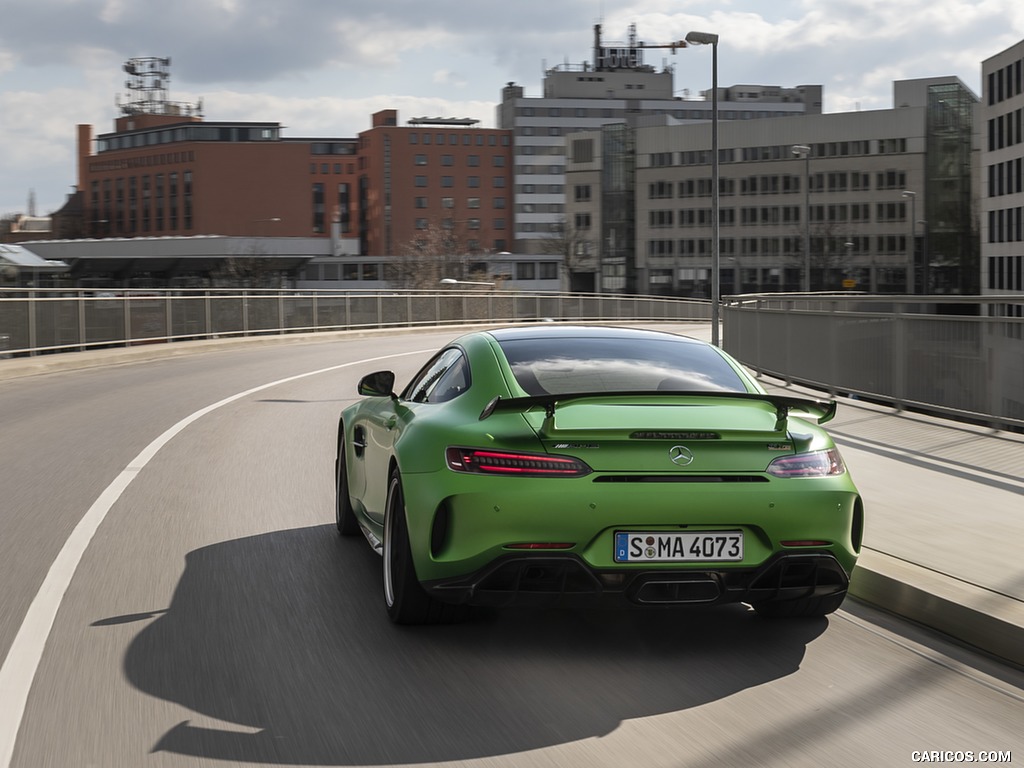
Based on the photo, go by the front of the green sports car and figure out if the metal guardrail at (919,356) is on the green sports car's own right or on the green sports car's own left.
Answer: on the green sports car's own right

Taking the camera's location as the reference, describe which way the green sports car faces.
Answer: facing away from the viewer and to the left of the viewer

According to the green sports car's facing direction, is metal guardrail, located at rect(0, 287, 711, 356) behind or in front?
in front
